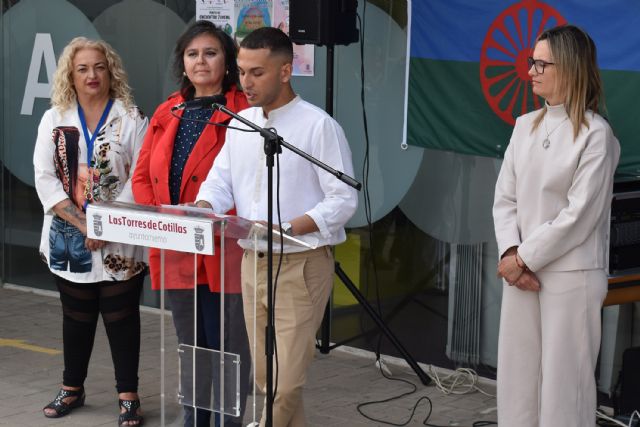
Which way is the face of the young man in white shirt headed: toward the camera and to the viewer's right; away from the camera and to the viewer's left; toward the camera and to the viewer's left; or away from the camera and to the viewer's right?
toward the camera and to the viewer's left

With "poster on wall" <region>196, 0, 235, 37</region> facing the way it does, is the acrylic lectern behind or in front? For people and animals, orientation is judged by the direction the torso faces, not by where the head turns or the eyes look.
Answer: in front

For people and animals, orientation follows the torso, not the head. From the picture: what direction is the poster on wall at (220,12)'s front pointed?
toward the camera

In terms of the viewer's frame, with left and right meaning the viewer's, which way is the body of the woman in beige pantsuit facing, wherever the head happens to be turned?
facing the viewer and to the left of the viewer

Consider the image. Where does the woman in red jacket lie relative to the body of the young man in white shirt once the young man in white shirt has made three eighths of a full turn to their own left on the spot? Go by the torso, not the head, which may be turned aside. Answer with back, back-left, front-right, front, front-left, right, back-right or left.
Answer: back-left

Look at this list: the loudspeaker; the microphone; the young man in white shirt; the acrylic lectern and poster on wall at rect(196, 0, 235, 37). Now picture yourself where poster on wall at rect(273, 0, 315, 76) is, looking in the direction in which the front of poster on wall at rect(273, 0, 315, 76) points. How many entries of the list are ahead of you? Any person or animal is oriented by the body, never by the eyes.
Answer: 4

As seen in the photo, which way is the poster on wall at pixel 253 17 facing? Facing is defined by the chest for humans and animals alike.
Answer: toward the camera

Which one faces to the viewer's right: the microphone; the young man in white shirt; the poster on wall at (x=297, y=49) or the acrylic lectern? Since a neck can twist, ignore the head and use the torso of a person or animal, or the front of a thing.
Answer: the microphone

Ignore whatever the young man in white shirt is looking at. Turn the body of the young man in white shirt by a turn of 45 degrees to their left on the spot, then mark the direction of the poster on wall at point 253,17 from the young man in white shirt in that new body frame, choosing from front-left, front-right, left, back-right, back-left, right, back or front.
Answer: back

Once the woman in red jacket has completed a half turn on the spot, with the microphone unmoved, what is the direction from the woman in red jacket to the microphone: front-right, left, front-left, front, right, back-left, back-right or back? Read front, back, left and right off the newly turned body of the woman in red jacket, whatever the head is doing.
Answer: back

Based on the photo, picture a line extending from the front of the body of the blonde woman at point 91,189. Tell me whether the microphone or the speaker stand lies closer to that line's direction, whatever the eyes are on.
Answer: the microphone
